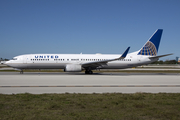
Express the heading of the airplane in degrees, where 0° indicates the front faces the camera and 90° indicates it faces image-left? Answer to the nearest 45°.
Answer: approximately 90°
